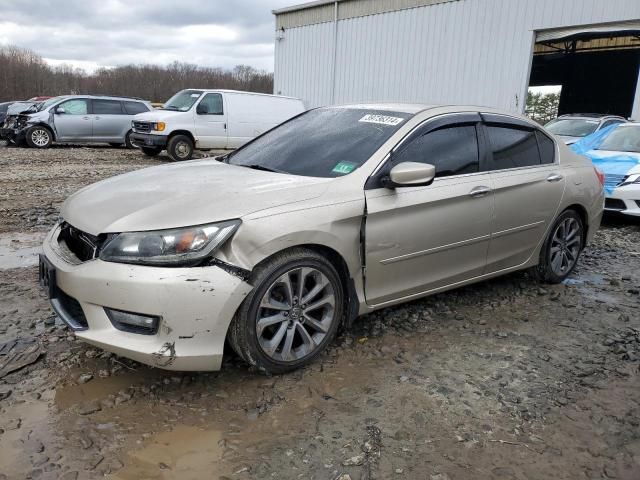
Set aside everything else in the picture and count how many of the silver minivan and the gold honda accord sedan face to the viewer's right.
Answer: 0

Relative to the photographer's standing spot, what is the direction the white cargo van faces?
facing the viewer and to the left of the viewer

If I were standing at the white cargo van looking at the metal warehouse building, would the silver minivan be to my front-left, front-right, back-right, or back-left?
back-left

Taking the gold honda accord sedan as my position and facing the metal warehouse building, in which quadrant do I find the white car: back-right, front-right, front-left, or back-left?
front-right

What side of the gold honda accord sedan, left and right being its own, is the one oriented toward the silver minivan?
right

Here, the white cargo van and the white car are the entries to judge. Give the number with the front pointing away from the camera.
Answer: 0

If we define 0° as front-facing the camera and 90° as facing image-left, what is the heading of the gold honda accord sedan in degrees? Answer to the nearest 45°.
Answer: approximately 45°

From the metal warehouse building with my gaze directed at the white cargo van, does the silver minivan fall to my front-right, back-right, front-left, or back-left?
front-right

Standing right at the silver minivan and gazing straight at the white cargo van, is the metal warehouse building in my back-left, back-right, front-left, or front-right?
front-left

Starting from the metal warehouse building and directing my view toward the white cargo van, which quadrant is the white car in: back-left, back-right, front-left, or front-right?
front-left

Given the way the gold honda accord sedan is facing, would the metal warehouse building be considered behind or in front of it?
behind

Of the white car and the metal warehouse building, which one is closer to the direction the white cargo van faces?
the white car

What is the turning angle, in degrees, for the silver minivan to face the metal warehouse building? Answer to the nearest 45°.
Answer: approximately 180°

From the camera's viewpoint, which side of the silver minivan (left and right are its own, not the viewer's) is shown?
left

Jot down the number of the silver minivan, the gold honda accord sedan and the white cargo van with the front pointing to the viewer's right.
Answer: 0
